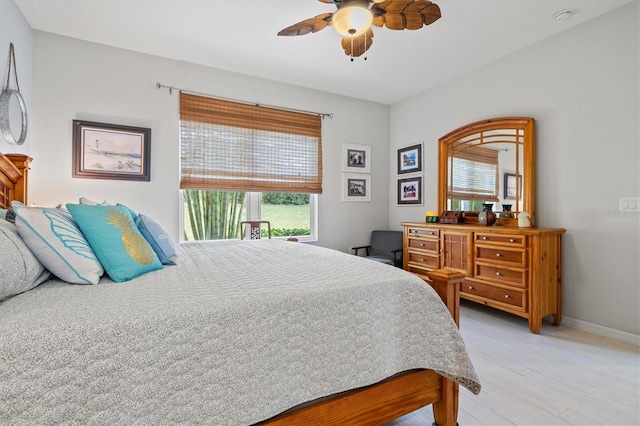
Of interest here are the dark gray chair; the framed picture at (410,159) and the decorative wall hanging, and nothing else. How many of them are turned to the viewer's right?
1

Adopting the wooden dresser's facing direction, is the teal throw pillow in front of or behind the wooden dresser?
in front

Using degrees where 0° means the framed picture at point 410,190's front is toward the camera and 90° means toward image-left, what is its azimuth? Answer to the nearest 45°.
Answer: approximately 45°

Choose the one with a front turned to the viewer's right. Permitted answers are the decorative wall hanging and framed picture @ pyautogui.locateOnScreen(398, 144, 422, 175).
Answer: the decorative wall hanging

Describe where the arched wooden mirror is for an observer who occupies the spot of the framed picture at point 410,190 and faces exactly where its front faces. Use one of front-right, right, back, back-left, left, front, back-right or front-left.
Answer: left

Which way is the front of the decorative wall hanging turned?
to the viewer's right

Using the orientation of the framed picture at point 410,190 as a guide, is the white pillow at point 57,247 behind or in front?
in front

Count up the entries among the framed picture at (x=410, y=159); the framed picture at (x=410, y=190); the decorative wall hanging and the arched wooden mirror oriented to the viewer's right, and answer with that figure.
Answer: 1

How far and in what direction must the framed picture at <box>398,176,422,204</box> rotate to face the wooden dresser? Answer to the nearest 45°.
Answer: approximately 90° to its left

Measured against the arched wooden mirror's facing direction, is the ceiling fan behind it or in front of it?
in front

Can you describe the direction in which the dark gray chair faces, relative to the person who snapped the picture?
facing the viewer and to the left of the viewer
